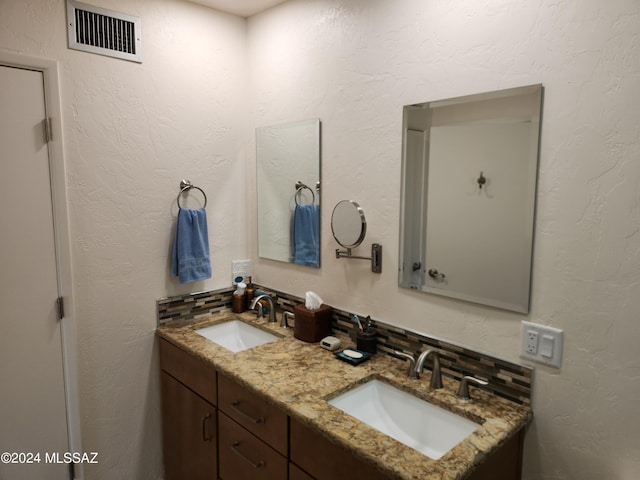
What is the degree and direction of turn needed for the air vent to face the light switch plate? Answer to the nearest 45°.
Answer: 0° — it already faces it

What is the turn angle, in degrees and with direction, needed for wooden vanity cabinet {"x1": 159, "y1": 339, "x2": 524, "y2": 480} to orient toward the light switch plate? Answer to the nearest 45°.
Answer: approximately 135° to its left

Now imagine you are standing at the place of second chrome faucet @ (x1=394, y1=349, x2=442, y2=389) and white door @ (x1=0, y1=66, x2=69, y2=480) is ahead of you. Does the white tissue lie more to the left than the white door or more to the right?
right

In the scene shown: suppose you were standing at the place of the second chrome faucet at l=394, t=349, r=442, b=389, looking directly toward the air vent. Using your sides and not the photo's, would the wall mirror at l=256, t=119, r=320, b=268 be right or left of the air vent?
right

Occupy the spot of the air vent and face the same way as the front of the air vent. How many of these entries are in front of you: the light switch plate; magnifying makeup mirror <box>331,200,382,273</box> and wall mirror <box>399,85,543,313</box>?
3

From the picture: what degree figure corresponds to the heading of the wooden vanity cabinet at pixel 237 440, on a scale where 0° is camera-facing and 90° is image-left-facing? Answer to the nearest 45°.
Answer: approximately 45°
